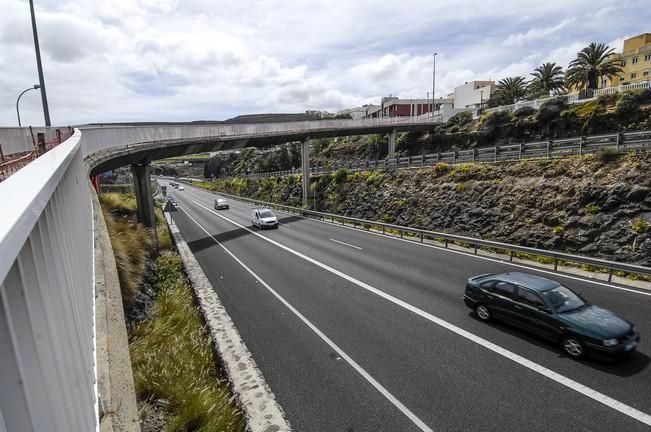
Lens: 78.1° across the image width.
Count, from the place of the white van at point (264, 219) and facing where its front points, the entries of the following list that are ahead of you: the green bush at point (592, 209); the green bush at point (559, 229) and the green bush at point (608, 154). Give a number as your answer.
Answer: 3

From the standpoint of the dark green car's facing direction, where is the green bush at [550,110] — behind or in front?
behind

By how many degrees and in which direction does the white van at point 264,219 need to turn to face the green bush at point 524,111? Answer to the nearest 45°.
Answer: approximately 45° to its left

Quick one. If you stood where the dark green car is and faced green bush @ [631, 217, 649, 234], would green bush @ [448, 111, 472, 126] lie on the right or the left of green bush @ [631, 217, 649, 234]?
left

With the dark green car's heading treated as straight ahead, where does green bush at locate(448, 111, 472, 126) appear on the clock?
The green bush is roughly at 7 o'clock from the dark green car.

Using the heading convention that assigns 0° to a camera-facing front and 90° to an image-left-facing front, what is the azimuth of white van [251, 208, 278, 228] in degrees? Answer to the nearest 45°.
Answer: approximately 315°

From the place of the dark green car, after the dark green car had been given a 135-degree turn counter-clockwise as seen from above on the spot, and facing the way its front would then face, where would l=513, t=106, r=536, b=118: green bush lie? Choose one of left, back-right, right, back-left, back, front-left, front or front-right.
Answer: front

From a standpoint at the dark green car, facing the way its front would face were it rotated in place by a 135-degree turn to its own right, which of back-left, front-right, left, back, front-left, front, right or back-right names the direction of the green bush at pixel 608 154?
right

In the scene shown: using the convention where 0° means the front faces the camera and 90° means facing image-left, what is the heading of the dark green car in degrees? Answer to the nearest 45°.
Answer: approximately 315°

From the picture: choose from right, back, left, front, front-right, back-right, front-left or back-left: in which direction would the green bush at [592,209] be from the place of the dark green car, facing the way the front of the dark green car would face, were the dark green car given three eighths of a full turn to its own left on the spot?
front

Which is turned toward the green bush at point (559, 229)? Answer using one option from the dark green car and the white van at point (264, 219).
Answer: the white van

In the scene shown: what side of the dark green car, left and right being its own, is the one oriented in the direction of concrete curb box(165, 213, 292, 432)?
right

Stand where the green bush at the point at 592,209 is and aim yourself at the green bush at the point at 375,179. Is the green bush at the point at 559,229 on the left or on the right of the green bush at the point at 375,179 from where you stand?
left
